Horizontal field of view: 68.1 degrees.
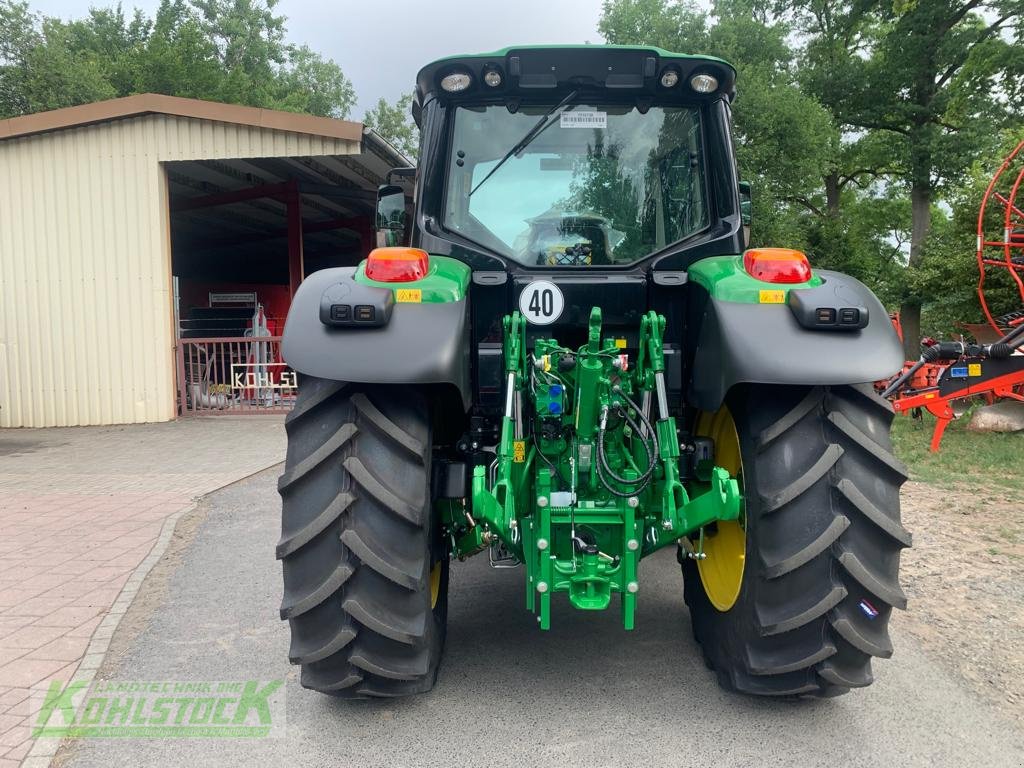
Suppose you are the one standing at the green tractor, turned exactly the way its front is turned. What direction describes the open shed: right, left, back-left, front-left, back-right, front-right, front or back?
front-left

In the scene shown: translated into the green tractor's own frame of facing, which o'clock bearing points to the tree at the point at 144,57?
The tree is roughly at 11 o'clock from the green tractor.

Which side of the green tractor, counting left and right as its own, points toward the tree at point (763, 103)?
front

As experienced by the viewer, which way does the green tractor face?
facing away from the viewer

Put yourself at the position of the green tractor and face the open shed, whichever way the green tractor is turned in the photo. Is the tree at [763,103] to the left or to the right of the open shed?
right
